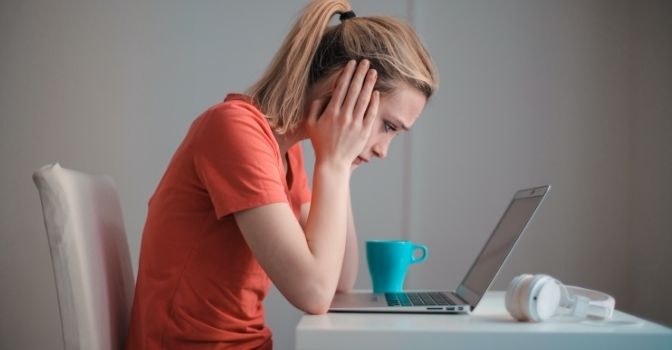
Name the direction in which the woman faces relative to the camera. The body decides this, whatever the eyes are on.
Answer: to the viewer's right

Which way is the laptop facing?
to the viewer's left

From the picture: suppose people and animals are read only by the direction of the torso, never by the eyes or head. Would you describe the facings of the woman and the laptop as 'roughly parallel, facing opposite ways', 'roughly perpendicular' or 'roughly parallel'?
roughly parallel, facing opposite ways
